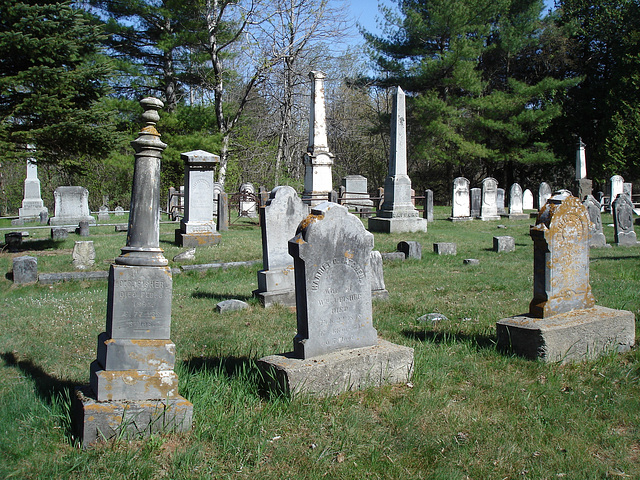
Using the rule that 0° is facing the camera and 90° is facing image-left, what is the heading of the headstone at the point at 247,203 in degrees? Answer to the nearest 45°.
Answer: approximately 0°

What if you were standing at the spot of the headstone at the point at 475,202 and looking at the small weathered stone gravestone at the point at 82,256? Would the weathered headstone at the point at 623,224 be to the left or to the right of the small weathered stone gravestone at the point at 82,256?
left

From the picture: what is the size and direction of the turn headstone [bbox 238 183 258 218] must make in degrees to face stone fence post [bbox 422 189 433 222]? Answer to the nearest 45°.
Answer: approximately 90° to its left

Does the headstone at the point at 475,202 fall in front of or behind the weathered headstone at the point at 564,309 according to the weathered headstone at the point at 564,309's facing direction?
behind

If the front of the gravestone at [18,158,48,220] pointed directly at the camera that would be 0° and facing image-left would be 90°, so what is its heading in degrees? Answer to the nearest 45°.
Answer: approximately 0°

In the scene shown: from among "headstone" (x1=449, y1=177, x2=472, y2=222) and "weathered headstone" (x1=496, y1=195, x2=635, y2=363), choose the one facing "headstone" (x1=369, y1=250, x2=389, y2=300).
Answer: "headstone" (x1=449, y1=177, x2=472, y2=222)

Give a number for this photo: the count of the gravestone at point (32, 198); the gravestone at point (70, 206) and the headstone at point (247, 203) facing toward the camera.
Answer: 3

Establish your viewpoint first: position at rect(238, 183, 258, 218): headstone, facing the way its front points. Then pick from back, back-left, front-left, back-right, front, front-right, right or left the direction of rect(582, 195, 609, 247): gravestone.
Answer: front-left

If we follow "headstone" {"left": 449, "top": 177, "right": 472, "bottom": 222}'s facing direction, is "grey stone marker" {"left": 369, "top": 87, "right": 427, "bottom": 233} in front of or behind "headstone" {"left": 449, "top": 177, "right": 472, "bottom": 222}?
in front

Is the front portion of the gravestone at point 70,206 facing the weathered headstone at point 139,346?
yes

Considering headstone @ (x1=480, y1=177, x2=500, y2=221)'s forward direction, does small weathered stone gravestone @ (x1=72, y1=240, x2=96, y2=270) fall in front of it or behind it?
in front
